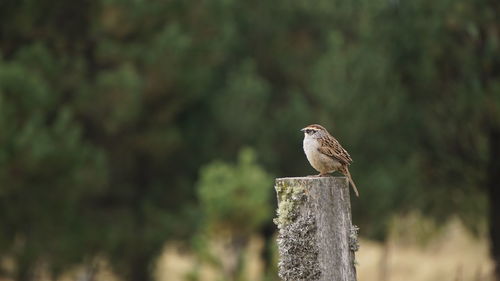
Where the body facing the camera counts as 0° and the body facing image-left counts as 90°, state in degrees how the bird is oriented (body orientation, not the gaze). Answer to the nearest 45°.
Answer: approximately 90°
